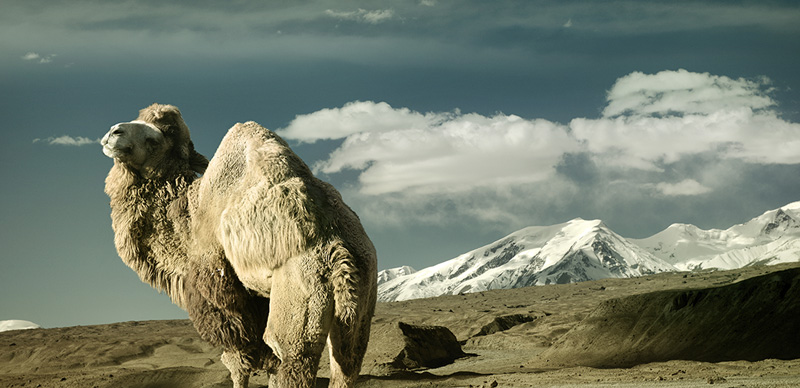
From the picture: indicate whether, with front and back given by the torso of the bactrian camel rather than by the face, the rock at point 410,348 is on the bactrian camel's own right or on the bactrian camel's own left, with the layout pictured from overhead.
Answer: on the bactrian camel's own right

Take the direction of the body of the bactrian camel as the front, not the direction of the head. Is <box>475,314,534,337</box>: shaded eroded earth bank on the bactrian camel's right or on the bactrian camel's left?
on the bactrian camel's right

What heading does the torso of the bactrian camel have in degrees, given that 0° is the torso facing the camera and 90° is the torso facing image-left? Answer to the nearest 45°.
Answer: approximately 135°
